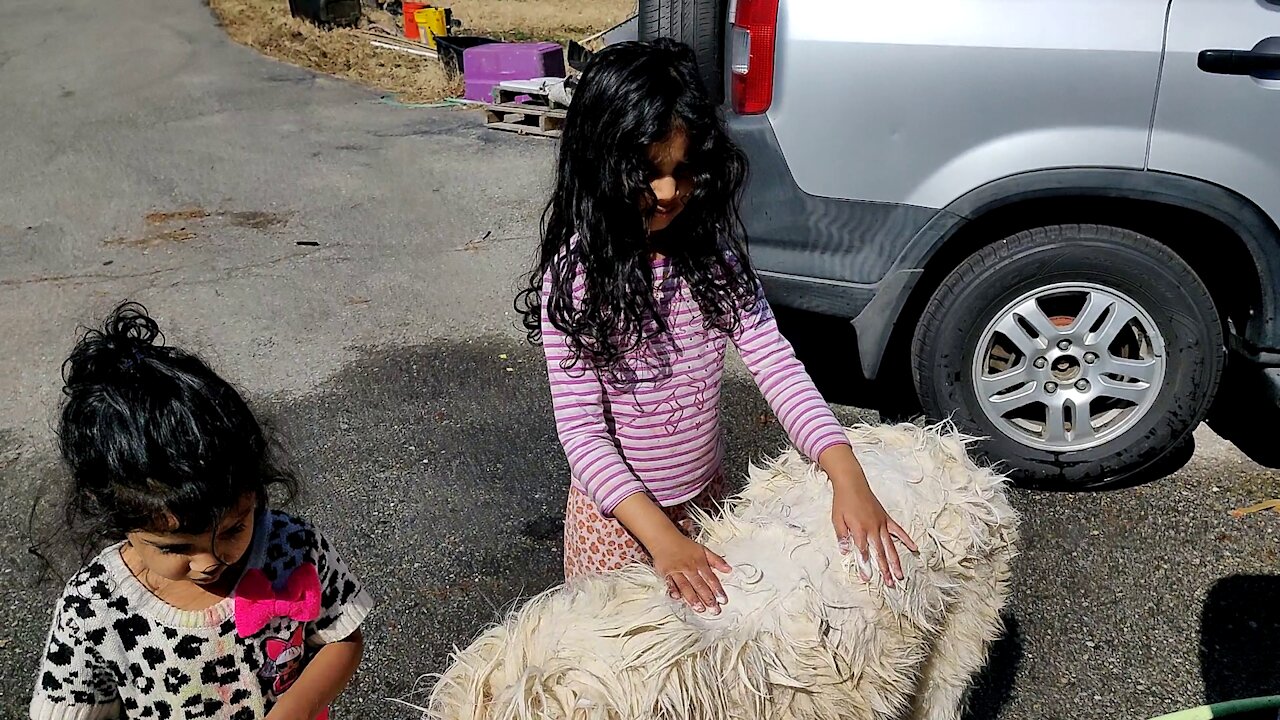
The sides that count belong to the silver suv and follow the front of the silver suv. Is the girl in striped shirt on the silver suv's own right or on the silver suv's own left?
on the silver suv's own right

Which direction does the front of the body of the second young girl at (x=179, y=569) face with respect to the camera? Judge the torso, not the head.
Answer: toward the camera

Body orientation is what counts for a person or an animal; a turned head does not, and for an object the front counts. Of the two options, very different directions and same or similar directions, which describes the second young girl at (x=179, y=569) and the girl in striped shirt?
same or similar directions

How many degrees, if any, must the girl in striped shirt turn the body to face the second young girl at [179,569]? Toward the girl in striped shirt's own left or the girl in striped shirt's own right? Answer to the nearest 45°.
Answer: approximately 90° to the girl in striped shirt's own right

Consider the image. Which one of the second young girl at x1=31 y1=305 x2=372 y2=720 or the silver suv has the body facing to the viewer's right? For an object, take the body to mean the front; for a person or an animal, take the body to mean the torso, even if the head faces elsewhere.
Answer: the silver suv

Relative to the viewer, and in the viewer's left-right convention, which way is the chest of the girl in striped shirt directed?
facing the viewer and to the right of the viewer

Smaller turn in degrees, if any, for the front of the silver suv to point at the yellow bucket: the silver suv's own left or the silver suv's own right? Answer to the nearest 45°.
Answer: approximately 135° to the silver suv's own left

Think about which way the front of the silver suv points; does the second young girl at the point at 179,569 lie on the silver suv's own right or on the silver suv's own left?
on the silver suv's own right

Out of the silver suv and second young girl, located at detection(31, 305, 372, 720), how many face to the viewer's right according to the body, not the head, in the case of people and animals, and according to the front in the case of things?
1

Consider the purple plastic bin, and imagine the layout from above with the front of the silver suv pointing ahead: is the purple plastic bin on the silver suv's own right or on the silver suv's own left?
on the silver suv's own left

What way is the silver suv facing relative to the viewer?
to the viewer's right

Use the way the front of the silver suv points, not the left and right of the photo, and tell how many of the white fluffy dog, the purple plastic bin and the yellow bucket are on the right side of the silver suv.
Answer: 1

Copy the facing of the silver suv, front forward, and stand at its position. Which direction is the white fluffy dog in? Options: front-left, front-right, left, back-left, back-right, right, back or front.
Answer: right
